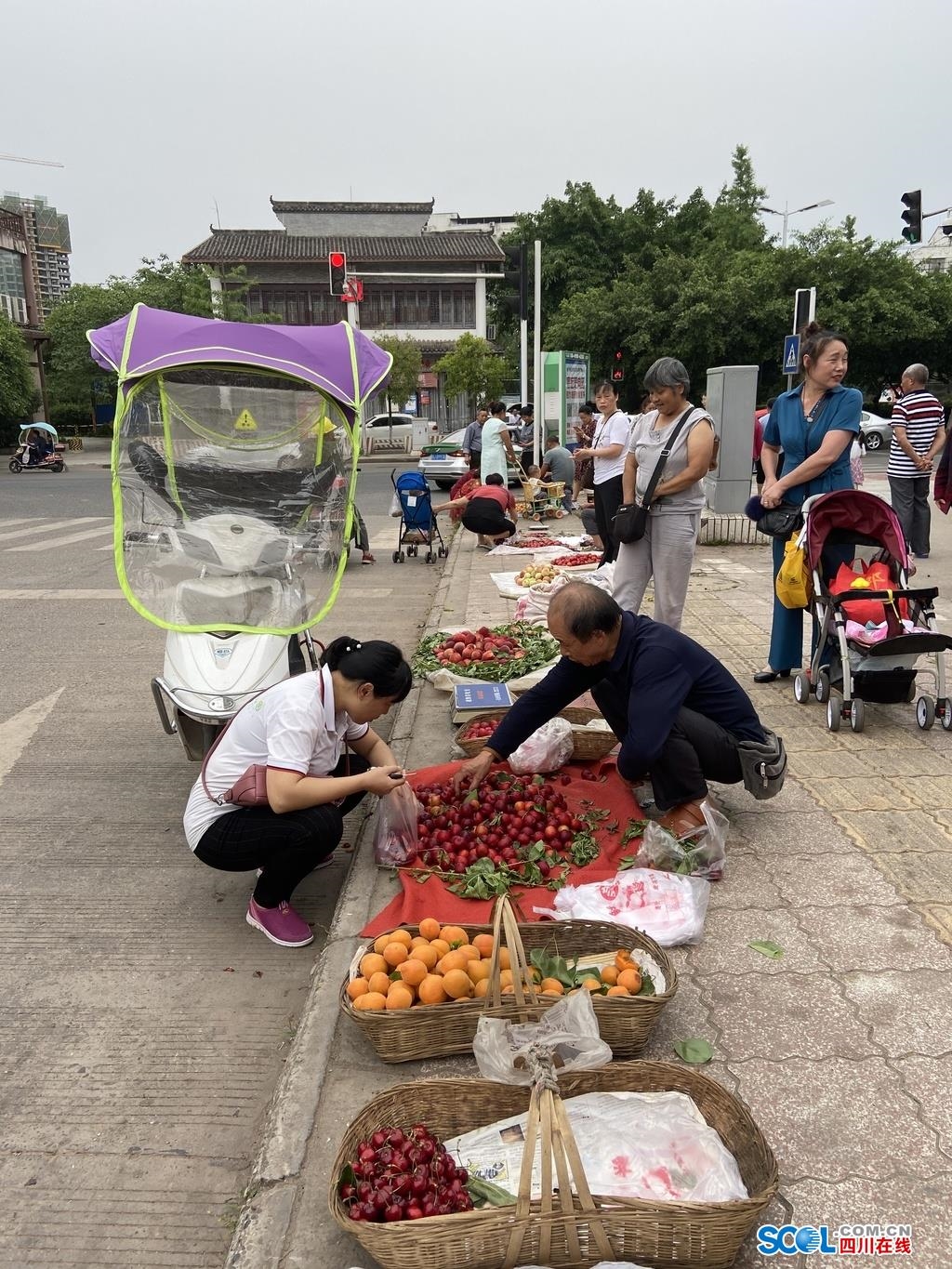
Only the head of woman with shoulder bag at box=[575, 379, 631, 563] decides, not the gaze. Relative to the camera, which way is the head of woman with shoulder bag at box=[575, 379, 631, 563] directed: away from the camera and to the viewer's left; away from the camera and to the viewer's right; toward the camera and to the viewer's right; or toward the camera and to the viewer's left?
toward the camera and to the viewer's left

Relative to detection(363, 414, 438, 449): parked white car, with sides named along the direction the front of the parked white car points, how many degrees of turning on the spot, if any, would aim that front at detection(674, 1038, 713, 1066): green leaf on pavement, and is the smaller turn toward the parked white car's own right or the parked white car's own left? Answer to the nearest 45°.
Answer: approximately 90° to the parked white car's own left

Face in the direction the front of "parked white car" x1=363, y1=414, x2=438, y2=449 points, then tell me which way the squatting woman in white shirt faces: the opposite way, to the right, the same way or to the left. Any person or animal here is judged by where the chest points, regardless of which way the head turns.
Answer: the opposite way

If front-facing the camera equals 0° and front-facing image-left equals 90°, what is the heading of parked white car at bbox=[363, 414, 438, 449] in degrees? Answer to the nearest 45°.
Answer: approximately 90°

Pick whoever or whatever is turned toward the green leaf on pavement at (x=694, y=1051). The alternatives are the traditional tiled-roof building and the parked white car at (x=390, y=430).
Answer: the traditional tiled-roof building

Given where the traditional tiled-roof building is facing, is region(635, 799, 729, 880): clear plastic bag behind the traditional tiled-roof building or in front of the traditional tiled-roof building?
in front

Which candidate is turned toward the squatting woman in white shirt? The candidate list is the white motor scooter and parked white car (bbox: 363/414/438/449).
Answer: the white motor scooter

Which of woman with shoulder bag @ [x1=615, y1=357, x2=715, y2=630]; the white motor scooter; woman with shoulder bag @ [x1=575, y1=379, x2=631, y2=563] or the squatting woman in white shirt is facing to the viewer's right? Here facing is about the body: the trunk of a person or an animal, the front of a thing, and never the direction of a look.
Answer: the squatting woman in white shirt

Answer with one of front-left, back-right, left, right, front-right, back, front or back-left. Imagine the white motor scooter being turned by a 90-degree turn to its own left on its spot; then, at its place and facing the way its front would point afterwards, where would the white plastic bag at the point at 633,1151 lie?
right

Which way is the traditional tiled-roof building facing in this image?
toward the camera

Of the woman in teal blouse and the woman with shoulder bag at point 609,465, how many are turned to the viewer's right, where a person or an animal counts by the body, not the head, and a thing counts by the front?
0

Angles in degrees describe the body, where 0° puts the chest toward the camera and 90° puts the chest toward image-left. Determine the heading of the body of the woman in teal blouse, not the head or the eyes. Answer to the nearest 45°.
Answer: approximately 45°

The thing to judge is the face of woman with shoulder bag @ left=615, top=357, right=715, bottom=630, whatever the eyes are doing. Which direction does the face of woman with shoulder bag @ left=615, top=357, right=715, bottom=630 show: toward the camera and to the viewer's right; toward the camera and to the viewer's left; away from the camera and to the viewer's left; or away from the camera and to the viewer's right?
toward the camera and to the viewer's left

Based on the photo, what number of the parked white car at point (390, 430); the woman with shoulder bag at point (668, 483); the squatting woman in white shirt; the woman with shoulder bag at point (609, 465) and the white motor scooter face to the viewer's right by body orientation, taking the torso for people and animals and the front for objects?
1
